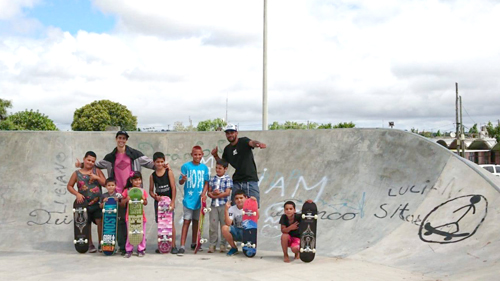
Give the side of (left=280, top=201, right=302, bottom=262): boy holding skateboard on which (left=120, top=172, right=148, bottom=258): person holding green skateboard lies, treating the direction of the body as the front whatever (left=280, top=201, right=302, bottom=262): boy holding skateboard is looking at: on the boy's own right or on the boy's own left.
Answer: on the boy's own right

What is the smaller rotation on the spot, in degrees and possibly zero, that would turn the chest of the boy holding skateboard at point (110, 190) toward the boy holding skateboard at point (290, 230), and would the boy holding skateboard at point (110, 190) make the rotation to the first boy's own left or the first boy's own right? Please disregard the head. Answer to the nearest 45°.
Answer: approximately 45° to the first boy's own left

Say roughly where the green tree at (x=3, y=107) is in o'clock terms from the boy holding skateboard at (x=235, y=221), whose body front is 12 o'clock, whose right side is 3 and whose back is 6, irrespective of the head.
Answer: The green tree is roughly at 5 o'clock from the boy holding skateboard.

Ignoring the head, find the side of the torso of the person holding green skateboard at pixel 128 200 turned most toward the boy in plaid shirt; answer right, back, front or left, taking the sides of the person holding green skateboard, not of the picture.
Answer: left

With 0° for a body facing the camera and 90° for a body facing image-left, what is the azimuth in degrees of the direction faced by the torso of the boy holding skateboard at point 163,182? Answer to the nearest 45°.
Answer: approximately 0°

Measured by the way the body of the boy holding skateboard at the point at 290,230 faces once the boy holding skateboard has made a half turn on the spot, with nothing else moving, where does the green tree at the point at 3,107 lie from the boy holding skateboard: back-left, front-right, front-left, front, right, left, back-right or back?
front-left

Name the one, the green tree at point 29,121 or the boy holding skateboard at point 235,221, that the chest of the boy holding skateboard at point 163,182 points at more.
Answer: the boy holding skateboard

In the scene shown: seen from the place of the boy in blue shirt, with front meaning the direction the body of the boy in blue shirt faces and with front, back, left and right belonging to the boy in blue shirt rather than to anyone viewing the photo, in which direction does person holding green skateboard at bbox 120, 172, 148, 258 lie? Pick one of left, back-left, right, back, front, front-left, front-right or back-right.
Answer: right

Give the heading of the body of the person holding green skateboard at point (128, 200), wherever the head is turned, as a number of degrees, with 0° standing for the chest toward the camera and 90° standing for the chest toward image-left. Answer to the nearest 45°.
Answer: approximately 0°

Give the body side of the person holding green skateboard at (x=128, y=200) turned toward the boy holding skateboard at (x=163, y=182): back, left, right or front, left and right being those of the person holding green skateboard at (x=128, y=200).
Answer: left

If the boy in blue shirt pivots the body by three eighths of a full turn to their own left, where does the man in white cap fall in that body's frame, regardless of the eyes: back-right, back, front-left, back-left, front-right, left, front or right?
front-right

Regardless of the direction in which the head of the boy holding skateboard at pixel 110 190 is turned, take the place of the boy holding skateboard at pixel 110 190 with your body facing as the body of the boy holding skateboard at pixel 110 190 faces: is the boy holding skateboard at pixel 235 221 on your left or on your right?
on your left
